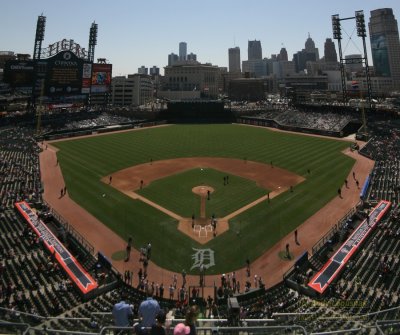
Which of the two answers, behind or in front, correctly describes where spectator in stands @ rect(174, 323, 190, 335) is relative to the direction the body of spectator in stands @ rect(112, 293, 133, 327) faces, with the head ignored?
behind

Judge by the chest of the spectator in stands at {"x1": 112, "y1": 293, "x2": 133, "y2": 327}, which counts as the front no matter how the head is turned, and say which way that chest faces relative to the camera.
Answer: away from the camera
